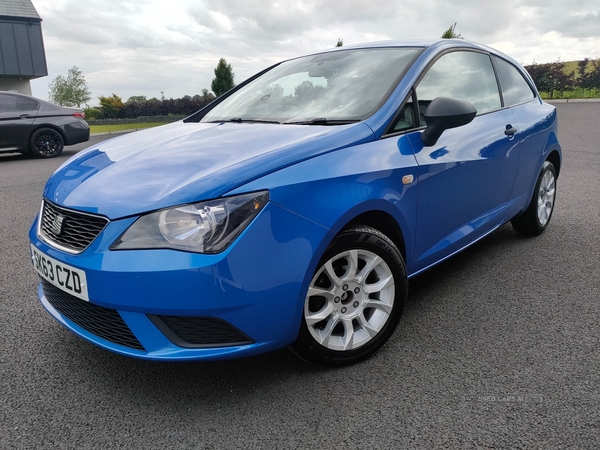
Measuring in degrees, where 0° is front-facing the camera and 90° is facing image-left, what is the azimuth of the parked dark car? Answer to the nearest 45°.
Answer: approximately 90°

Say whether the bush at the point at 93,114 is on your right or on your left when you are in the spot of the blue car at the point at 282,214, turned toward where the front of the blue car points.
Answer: on your right

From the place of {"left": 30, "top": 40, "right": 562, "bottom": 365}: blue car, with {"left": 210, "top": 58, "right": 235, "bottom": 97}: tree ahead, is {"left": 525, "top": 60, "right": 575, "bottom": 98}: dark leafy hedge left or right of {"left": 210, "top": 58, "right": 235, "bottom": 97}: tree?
right

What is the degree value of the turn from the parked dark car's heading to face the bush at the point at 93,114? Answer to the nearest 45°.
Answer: approximately 90° to its right

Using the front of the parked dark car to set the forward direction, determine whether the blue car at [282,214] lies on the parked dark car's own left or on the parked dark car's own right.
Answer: on the parked dark car's own left

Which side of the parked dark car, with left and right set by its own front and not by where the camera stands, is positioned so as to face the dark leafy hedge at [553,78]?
back

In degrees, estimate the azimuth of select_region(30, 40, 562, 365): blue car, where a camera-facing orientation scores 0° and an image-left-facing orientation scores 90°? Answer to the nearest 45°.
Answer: approximately 45°
